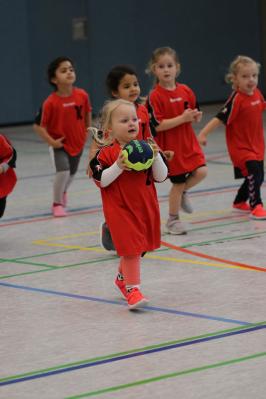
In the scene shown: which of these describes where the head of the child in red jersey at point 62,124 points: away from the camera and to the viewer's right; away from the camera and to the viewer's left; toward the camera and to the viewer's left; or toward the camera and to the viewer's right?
toward the camera and to the viewer's right

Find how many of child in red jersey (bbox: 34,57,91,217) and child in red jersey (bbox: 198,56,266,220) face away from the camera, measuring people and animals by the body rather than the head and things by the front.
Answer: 0

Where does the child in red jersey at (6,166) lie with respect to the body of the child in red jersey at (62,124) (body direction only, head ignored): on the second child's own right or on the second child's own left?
on the second child's own right

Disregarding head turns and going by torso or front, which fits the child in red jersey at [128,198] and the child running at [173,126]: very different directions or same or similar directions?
same or similar directions

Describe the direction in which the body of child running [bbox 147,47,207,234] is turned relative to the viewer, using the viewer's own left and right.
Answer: facing the viewer and to the right of the viewer

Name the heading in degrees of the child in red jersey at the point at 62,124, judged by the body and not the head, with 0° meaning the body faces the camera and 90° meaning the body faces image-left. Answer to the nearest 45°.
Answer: approximately 315°

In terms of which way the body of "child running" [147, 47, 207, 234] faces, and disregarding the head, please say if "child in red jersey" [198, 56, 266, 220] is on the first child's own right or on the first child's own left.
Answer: on the first child's own left

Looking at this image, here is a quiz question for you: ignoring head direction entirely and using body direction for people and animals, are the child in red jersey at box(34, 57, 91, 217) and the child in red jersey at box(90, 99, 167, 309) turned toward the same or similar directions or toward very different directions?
same or similar directions

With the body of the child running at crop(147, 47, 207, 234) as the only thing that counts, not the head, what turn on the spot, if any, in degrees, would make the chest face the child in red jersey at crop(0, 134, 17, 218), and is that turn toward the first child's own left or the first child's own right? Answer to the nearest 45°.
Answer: approximately 135° to the first child's own right

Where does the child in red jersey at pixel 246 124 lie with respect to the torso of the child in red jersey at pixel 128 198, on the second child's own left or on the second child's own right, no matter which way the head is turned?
on the second child's own left
